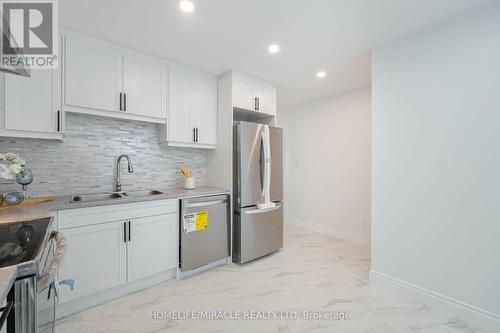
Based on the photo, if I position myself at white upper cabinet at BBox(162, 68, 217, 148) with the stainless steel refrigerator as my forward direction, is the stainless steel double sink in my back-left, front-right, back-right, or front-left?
back-right

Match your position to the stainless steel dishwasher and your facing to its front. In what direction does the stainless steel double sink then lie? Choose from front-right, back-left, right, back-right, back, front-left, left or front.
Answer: back-right

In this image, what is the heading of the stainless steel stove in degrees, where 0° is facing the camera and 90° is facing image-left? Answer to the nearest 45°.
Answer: approximately 270°

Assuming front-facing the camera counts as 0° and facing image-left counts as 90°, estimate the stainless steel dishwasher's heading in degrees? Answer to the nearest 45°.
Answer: approximately 315°

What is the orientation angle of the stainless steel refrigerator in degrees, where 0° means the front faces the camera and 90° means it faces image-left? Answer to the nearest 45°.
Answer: approximately 315°

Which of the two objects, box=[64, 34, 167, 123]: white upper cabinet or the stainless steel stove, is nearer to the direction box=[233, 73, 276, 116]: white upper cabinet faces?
the stainless steel stove
